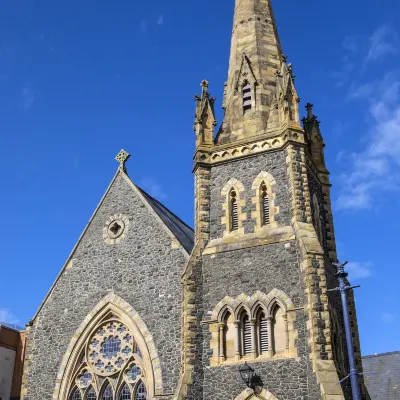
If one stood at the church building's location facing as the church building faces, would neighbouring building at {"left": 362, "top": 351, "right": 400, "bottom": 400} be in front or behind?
behind

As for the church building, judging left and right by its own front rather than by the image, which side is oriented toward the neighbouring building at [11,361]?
right

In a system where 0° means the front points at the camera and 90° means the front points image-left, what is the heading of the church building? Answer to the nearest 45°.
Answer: approximately 45°
